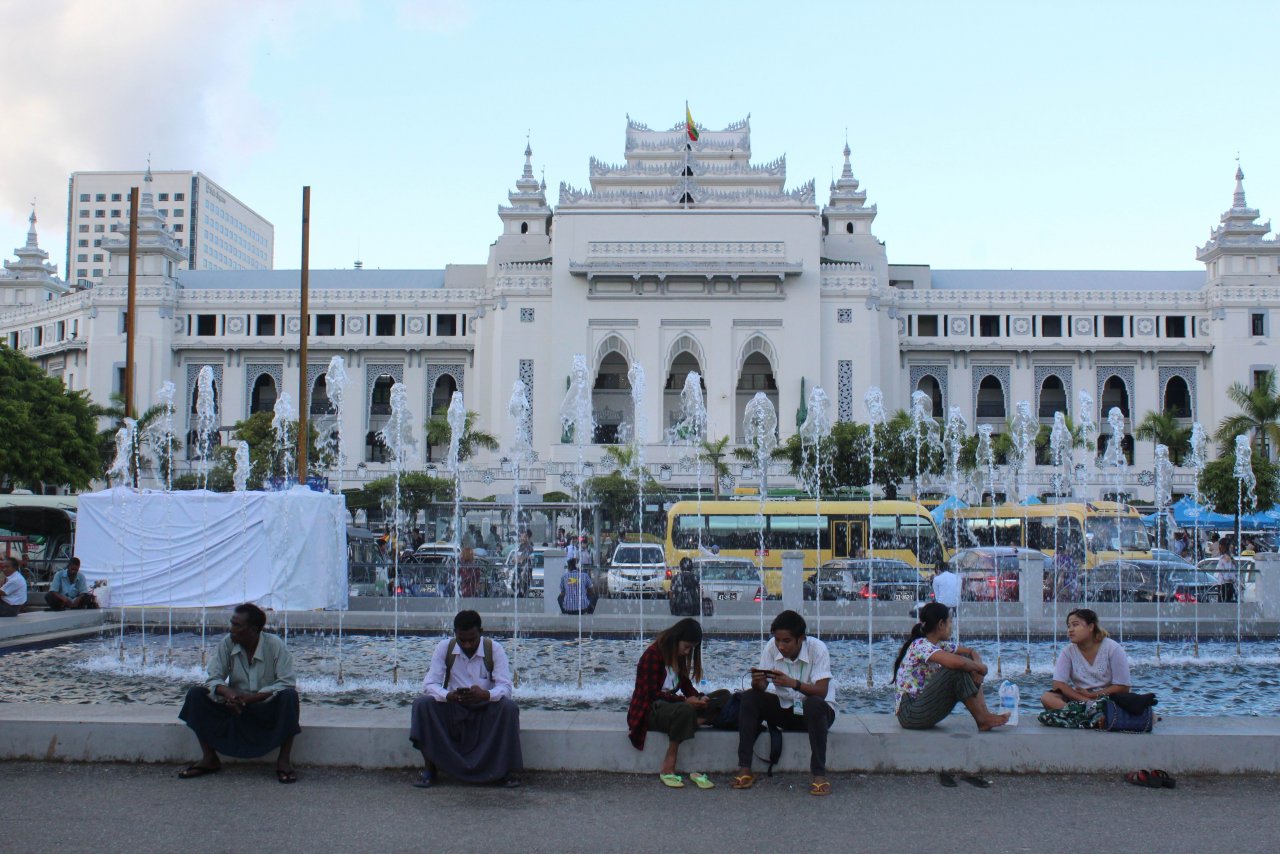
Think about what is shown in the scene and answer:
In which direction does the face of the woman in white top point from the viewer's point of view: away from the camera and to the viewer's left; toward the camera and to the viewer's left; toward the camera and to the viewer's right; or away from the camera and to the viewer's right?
toward the camera and to the viewer's left

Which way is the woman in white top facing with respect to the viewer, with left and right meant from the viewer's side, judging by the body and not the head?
facing the viewer and to the left of the viewer

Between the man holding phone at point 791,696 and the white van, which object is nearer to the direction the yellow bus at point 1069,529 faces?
the man holding phone

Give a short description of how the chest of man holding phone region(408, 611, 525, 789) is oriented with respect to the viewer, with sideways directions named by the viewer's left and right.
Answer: facing the viewer

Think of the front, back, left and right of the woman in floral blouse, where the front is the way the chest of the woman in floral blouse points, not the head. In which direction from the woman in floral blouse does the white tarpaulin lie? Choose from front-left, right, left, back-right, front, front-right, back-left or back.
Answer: back-left

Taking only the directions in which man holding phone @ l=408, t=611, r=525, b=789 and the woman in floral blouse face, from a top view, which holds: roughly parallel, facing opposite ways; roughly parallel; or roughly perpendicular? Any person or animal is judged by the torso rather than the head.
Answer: roughly perpendicular

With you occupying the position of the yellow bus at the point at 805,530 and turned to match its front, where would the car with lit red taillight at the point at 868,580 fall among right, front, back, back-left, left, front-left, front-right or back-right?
right

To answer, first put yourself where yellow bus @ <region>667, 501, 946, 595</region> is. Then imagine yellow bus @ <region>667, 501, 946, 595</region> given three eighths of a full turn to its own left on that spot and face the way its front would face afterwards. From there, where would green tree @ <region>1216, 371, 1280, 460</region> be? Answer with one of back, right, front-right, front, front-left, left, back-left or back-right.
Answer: right

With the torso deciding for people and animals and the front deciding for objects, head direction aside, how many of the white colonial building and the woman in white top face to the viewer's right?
0

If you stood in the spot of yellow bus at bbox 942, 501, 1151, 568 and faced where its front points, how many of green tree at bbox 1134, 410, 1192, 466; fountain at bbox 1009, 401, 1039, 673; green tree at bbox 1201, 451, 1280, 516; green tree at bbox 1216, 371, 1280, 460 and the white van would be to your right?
1

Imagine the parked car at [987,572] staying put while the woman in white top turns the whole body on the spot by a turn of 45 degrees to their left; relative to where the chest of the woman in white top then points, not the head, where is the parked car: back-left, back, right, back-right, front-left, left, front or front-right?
back

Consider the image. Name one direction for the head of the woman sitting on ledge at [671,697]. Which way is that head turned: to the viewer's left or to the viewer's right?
to the viewer's right

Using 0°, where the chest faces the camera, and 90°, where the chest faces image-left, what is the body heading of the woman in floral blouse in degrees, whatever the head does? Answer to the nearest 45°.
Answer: approximately 270°

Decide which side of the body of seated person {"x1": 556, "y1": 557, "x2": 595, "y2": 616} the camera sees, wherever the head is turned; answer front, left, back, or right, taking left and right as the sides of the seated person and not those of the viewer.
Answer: back

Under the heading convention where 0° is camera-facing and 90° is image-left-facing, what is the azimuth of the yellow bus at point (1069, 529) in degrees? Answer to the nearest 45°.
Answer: approximately 315°

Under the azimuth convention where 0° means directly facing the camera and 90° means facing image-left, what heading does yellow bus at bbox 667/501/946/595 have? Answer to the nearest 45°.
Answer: approximately 270°

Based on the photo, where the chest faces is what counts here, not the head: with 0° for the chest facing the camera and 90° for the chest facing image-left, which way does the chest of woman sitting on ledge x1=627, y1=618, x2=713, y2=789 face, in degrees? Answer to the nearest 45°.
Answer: approximately 315°

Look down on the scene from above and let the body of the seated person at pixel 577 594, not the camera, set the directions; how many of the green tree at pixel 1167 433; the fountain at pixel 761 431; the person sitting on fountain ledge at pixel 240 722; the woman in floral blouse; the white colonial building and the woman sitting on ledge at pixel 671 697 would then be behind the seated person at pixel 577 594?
3
